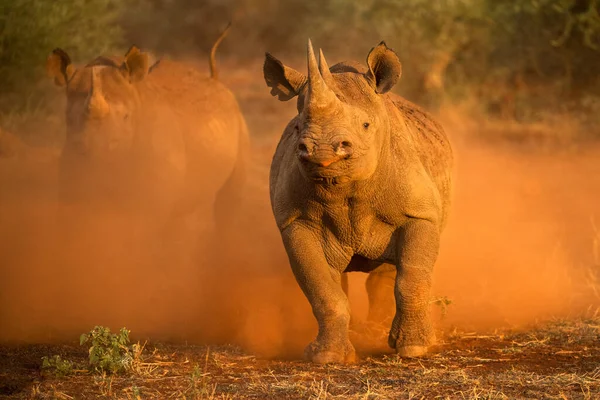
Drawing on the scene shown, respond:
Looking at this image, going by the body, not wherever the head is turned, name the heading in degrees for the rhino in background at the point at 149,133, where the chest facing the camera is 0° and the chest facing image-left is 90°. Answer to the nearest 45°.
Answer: approximately 45°

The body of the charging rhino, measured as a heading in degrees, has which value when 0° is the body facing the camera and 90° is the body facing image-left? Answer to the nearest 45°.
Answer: approximately 0°

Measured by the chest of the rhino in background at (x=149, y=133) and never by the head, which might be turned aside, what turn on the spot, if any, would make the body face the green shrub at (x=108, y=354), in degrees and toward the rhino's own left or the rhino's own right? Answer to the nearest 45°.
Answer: approximately 45° to the rhino's own left

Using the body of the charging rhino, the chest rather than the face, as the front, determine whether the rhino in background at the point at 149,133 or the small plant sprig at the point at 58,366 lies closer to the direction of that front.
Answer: the small plant sprig

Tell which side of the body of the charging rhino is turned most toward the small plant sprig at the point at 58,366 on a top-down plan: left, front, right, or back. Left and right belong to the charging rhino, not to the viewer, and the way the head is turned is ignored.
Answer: right

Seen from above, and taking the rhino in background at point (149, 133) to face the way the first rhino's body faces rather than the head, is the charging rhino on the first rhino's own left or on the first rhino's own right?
on the first rhino's own left
